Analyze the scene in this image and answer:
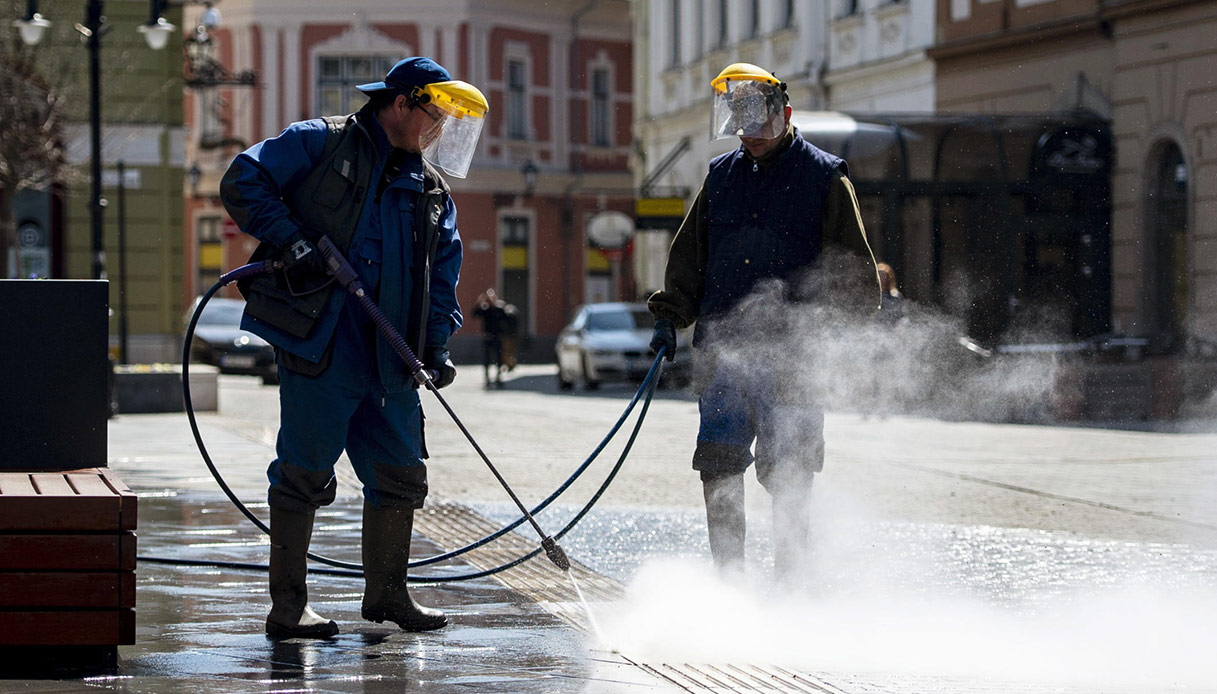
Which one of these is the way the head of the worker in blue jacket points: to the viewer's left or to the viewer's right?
to the viewer's right

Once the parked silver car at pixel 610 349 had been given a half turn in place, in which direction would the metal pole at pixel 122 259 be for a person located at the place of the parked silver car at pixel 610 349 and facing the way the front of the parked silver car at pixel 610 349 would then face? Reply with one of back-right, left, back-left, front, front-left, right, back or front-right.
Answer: front-left

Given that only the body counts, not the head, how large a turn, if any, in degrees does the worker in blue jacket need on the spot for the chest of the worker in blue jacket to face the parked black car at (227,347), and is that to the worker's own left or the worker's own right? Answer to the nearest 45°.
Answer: approximately 135° to the worker's own left

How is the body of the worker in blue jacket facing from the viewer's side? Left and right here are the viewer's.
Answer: facing the viewer and to the right of the viewer

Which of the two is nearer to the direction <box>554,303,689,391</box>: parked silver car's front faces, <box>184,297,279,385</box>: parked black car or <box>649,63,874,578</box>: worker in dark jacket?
the worker in dark jacket

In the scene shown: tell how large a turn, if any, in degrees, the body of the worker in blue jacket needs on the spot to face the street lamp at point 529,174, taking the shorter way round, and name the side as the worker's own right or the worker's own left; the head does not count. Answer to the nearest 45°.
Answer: approximately 135° to the worker's own left

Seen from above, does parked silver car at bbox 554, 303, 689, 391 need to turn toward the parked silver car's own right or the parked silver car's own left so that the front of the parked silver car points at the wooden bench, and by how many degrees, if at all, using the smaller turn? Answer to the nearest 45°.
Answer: approximately 45° to the parked silver car's own right

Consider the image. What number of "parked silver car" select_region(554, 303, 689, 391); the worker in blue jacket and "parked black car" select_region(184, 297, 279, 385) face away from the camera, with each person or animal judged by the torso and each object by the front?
0

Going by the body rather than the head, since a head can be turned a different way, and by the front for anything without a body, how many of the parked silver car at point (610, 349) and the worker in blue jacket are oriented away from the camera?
0
